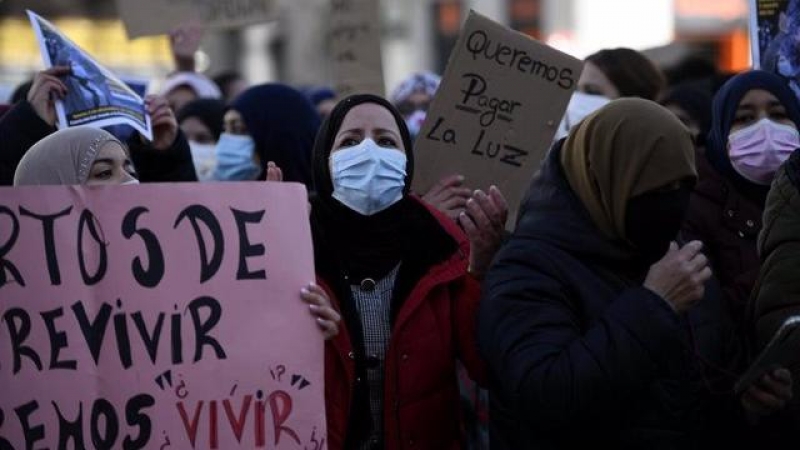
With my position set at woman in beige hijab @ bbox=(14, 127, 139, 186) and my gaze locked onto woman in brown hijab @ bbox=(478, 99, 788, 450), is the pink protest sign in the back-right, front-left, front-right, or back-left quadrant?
front-right

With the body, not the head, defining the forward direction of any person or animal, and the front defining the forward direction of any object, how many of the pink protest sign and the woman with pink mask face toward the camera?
2

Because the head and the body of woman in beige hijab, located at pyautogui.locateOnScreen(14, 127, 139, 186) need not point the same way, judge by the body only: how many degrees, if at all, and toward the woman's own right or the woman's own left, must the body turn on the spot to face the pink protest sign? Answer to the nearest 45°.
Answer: approximately 45° to the woman's own right

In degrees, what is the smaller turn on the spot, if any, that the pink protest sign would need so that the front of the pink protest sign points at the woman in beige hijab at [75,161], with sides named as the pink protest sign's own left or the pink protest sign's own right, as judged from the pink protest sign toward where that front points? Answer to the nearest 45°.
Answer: approximately 180°

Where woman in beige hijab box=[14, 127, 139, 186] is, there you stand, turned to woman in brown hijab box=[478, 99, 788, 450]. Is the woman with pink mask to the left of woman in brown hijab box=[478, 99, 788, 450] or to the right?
left

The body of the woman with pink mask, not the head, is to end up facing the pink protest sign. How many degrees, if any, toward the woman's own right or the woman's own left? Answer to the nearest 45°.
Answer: approximately 45° to the woman's own right

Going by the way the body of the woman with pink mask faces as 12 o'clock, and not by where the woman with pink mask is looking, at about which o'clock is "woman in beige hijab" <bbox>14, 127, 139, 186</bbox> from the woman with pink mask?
The woman in beige hijab is roughly at 2 o'clock from the woman with pink mask.

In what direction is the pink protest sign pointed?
toward the camera

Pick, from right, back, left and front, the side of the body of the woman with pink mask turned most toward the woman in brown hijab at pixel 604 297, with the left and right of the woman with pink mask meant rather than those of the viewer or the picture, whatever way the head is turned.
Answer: front

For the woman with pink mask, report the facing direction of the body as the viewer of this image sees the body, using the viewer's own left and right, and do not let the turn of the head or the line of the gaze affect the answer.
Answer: facing the viewer

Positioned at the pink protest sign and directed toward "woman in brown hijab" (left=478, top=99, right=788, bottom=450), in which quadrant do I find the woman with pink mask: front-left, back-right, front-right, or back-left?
front-left

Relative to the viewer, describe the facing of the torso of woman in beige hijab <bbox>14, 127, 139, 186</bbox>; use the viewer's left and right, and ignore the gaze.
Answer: facing the viewer and to the right of the viewer
